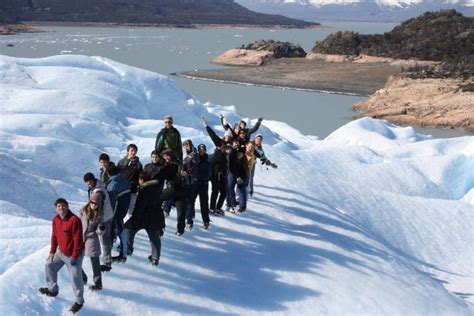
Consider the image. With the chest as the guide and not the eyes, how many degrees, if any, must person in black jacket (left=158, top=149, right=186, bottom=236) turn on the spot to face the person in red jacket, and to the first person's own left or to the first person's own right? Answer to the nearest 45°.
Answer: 0° — they already face them

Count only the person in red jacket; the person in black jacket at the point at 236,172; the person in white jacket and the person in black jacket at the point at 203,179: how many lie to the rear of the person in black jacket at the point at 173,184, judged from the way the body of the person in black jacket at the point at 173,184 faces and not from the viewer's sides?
2

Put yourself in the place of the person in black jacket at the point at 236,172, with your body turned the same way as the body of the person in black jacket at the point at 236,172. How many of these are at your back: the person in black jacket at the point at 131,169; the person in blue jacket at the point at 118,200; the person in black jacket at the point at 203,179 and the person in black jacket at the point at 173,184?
0

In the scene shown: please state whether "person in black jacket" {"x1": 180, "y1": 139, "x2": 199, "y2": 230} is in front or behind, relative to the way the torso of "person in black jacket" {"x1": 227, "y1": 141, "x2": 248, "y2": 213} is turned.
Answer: in front

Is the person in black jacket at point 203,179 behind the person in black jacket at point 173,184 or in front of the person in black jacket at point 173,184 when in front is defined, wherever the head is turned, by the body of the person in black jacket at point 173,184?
behind

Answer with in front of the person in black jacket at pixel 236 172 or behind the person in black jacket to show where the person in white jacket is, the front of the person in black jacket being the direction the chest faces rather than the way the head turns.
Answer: in front

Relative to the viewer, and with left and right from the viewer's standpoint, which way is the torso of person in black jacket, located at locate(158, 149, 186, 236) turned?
facing the viewer and to the left of the viewer

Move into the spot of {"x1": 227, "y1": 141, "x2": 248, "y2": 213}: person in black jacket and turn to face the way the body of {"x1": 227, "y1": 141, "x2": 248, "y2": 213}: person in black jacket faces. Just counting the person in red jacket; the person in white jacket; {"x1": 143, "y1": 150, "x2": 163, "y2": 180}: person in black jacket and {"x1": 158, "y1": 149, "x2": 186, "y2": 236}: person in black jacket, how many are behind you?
0

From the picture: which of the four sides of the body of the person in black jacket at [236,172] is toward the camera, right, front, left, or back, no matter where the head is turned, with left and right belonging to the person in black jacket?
front
